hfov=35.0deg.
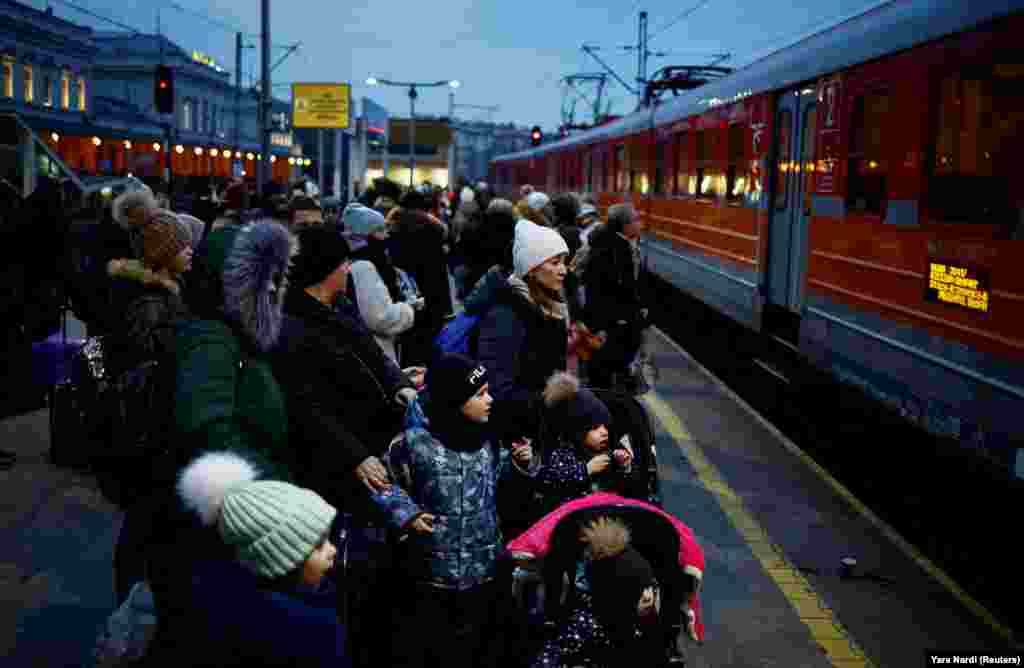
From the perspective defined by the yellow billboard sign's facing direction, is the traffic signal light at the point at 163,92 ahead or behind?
ahead

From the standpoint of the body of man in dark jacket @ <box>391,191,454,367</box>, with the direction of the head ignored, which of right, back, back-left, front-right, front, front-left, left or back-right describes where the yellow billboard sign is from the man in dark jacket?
front

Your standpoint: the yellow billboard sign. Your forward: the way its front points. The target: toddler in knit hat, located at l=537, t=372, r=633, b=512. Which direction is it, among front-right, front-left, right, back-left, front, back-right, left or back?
front

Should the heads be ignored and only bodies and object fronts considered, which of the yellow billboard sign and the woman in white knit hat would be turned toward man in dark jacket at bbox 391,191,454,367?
the yellow billboard sign

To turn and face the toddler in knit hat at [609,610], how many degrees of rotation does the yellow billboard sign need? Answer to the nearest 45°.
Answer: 0° — it already faces them

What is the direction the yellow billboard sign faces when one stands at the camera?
facing the viewer
